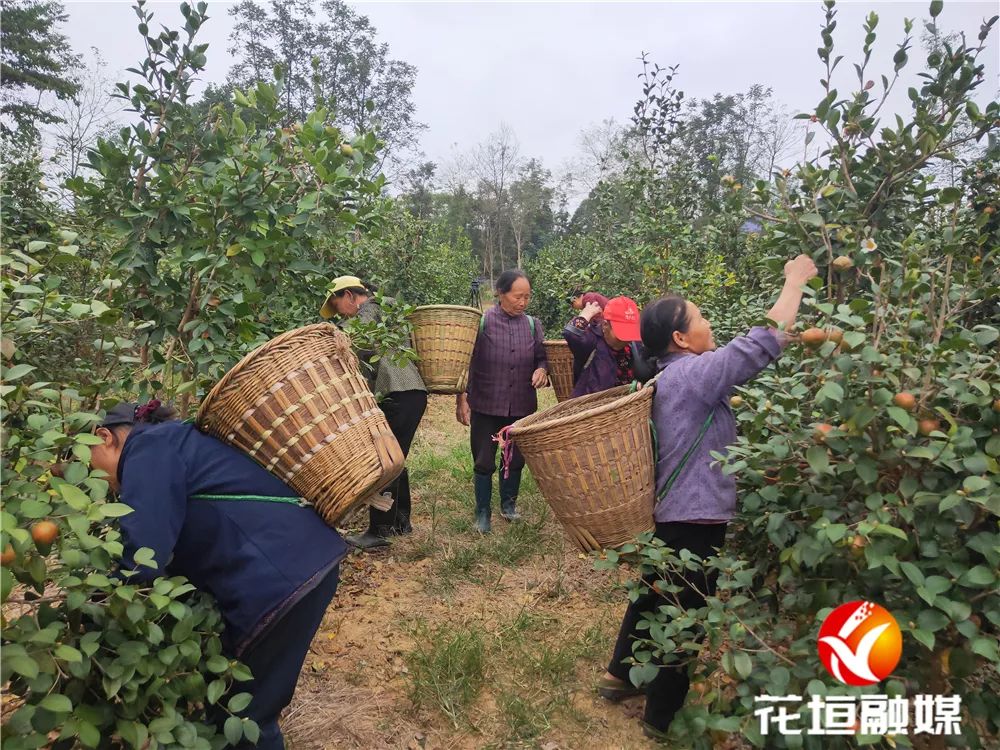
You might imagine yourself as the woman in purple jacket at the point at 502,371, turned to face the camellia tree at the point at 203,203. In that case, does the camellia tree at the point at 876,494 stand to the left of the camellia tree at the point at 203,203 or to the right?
left

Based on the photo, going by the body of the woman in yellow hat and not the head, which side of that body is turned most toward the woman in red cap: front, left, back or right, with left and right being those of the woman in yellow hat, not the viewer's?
back

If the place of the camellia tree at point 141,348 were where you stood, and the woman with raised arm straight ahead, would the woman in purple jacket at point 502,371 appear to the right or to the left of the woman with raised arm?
left

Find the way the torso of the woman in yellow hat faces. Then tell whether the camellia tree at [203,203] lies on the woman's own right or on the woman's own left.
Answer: on the woman's own left

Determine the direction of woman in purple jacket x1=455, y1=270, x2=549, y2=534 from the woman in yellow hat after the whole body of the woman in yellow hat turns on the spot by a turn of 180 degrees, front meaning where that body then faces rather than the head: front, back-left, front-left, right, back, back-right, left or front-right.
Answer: front

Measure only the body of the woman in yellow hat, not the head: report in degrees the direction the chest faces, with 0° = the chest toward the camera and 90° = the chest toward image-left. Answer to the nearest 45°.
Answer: approximately 90°

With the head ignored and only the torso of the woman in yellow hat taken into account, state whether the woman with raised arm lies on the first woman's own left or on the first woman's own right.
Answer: on the first woman's own left

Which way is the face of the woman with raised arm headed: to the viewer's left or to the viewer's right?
to the viewer's right

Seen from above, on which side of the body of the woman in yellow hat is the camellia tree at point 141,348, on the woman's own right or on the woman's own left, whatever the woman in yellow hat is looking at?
on the woman's own left

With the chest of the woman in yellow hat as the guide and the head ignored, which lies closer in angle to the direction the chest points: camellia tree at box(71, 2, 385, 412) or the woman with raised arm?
the camellia tree
